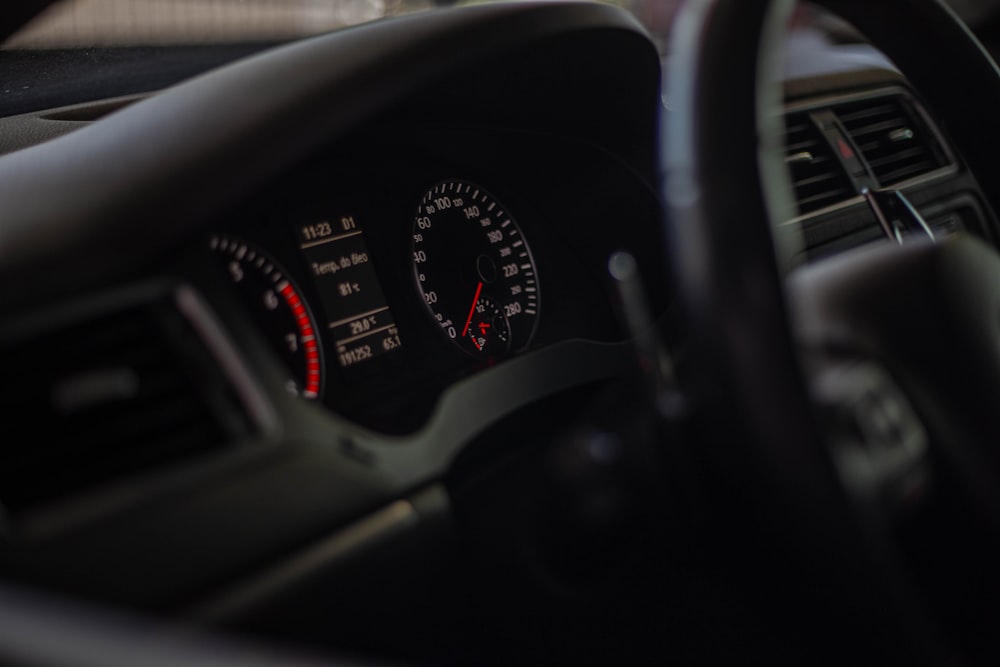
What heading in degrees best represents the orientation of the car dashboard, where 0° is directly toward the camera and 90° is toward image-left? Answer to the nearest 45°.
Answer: approximately 315°
